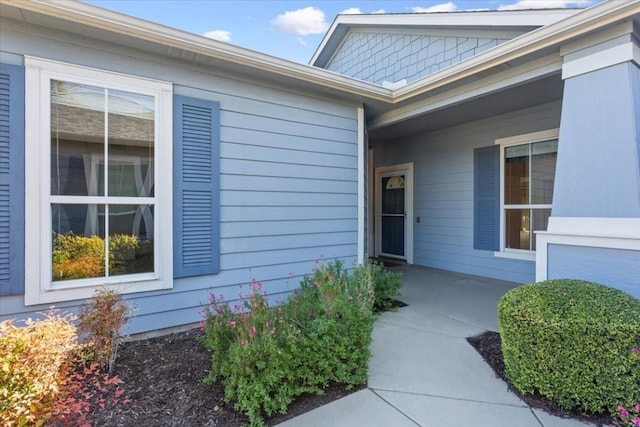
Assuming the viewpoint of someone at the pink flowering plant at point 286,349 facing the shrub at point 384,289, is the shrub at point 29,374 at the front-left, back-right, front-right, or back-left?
back-left

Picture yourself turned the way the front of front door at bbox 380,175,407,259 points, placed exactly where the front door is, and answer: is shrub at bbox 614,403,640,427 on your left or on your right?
on your left

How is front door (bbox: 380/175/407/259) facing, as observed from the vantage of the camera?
facing the viewer and to the left of the viewer

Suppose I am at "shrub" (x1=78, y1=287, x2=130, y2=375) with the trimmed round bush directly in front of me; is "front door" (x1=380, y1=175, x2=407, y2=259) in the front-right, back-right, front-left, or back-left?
front-left

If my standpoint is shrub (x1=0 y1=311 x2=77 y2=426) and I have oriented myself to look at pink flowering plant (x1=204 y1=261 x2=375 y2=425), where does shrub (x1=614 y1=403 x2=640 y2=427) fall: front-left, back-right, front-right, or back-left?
front-right

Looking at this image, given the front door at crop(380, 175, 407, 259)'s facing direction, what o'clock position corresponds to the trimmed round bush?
The trimmed round bush is roughly at 10 o'clock from the front door.

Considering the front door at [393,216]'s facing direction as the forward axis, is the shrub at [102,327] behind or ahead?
ahead

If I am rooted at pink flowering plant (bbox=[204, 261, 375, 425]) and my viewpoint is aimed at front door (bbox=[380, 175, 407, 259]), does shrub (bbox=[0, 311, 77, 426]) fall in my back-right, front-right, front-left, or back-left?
back-left
